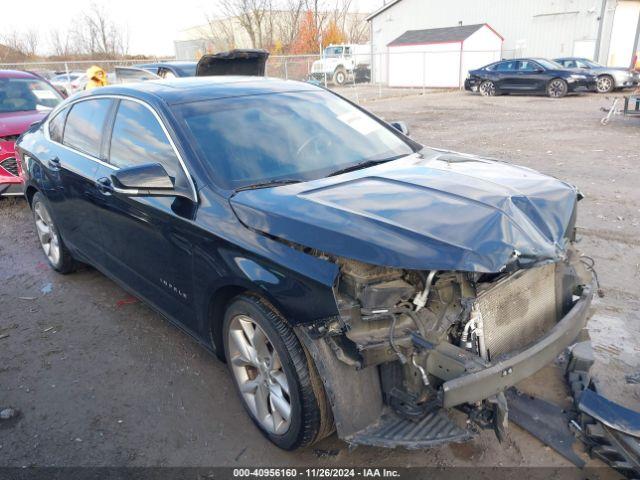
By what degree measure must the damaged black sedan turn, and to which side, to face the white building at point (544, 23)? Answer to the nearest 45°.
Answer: approximately 90° to its left

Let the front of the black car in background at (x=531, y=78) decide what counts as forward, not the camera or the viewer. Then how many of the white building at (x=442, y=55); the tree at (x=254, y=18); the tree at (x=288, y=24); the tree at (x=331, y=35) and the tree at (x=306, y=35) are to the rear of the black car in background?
5

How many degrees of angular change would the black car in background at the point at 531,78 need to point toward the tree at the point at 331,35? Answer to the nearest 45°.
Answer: approximately 180°

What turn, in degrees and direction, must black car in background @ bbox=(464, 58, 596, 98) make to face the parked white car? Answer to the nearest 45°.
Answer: approximately 135° to its right

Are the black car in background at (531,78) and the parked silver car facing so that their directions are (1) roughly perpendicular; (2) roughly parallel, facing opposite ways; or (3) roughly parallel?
roughly parallel

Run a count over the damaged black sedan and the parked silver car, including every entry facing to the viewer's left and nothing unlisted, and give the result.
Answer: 0

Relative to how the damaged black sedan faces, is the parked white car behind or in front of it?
behind

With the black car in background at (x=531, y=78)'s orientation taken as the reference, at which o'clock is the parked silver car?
The parked silver car is roughly at 10 o'clock from the black car in background.

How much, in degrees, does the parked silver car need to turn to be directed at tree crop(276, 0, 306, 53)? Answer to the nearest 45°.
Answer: approximately 180°

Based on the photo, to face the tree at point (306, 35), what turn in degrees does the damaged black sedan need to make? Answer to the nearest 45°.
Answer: approximately 135° to its left

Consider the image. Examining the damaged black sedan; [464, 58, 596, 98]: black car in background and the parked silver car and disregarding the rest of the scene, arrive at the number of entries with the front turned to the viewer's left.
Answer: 0

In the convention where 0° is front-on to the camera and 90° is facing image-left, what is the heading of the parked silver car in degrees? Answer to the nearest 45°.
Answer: approximately 315°

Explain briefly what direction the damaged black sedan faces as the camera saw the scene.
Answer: facing the viewer and to the right of the viewer

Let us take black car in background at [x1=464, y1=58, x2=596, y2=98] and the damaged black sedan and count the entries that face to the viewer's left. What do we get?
0
